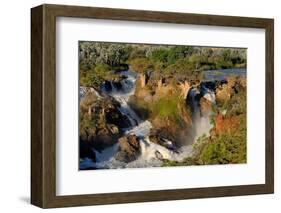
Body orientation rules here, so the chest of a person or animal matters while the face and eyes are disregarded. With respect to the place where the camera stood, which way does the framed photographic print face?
facing the viewer and to the right of the viewer
